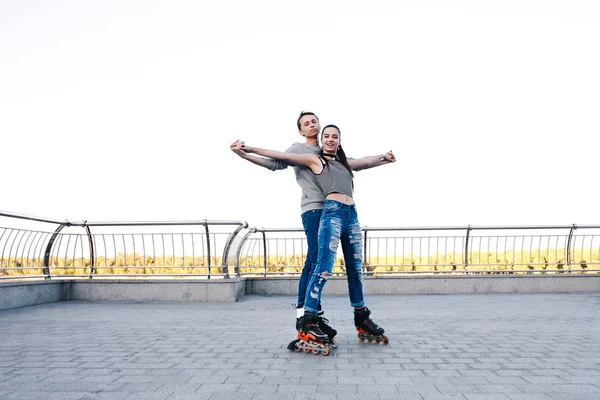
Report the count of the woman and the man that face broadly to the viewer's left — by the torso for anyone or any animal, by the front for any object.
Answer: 0

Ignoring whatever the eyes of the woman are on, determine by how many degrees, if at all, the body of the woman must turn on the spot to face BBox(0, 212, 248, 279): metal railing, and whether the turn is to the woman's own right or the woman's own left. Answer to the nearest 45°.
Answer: approximately 180°

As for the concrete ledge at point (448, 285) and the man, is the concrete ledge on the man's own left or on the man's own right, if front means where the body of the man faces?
on the man's own left

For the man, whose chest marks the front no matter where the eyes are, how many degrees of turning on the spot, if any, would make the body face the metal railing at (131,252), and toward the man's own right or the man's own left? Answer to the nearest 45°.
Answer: approximately 180°

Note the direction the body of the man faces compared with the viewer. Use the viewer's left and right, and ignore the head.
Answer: facing the viewer and to the right of the viewer
